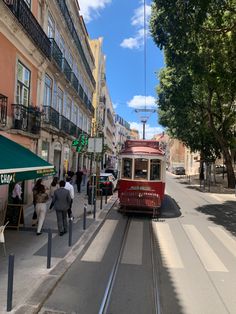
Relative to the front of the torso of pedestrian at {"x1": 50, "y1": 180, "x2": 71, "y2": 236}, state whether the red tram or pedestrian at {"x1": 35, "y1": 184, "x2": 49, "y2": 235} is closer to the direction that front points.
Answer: the red tram

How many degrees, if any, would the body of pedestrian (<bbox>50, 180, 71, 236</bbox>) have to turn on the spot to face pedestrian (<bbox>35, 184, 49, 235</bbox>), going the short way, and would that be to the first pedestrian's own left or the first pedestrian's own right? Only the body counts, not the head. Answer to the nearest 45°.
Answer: approximately 90° to the first pedestrian's own left

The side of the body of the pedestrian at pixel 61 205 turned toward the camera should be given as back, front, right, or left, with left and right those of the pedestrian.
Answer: back
